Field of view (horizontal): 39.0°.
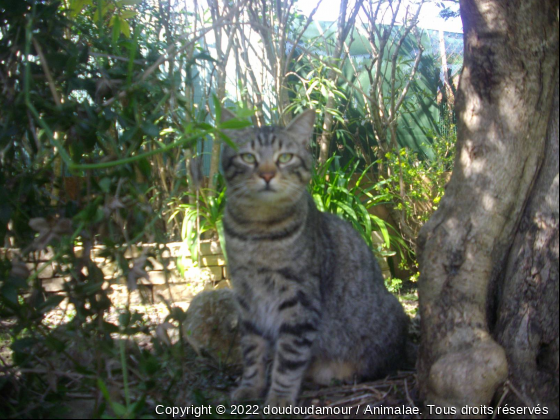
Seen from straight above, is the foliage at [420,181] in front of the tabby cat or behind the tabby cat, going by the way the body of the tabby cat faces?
behind

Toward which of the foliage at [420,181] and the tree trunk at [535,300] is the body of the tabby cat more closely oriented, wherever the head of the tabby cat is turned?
the tree trunk

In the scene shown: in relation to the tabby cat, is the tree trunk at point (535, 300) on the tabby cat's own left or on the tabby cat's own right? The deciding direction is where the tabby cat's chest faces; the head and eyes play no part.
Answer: on the tabby cat's own left

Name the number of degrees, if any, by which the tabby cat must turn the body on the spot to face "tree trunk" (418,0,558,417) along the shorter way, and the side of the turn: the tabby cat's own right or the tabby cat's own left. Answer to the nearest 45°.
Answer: approximately 90° to the tabby cat's own left

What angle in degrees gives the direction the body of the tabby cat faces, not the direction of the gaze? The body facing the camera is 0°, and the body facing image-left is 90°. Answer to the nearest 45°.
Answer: approximately 45°
